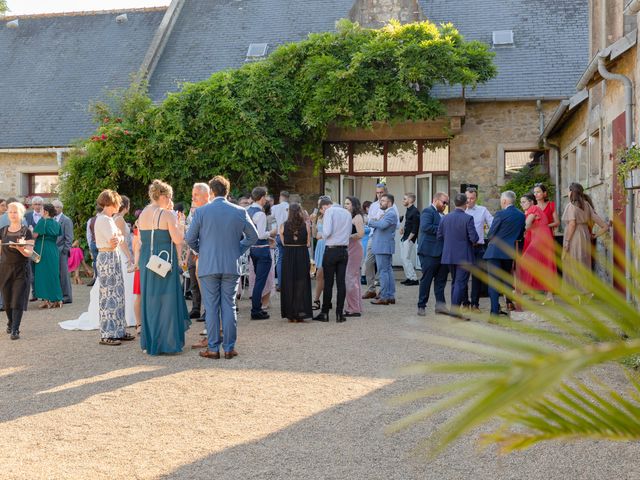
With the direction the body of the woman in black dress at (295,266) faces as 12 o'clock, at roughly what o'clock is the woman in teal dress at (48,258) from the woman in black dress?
The woman in teal dress is roughly at 10 o'clock from the woman in black dress.

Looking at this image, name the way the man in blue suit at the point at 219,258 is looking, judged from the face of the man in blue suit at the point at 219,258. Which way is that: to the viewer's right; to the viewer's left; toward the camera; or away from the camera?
away from the camera

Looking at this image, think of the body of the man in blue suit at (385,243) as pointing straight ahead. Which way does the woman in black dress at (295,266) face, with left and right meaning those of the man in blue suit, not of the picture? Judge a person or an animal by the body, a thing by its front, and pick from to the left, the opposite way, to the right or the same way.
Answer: to the right

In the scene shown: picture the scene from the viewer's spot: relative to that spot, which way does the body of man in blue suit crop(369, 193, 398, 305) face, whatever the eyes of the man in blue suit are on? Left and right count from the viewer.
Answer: facing to the left of the viewer

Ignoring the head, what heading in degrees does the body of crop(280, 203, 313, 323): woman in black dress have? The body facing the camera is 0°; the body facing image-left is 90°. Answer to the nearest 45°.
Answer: approximately 180°

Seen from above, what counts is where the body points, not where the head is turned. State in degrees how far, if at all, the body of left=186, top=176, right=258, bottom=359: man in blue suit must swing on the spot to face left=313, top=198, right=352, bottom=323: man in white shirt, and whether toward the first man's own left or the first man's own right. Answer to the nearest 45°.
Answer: approximately 45° to the first man's own right

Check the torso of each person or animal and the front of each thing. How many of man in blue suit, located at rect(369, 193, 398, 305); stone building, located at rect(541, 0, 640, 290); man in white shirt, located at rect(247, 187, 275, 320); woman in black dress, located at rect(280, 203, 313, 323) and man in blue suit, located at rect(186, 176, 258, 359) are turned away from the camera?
2

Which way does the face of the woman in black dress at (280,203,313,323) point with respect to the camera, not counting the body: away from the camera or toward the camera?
away from the camera

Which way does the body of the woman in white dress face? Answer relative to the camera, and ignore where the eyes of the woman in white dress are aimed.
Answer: to the viewer's right

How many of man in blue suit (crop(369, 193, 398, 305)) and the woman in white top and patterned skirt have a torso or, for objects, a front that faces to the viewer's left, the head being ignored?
1

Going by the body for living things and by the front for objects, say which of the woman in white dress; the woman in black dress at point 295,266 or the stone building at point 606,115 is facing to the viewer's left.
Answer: the stone building
